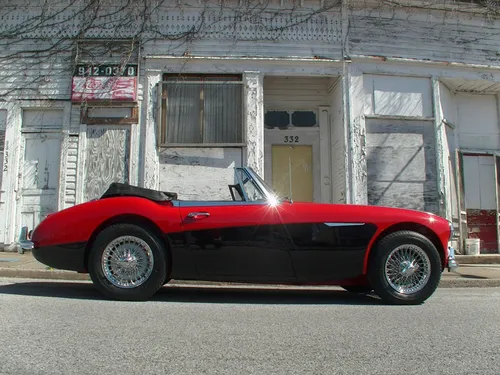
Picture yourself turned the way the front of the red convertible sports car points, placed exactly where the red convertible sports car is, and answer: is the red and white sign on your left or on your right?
on your left

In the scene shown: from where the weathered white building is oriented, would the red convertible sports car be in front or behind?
in front

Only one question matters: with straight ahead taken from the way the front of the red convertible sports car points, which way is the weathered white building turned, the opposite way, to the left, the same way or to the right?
to the right

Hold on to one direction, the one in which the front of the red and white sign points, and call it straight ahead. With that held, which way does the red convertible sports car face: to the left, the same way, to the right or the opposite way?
to the left

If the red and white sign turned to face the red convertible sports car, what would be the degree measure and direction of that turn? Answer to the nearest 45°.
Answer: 0° — it already faces it

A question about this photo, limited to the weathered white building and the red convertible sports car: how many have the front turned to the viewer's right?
1

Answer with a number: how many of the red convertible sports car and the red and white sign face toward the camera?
1

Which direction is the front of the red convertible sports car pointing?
to the viewer's right

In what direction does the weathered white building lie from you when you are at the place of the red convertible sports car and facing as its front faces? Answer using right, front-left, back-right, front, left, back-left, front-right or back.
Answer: left

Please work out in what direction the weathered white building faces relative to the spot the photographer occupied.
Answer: facing the viewer

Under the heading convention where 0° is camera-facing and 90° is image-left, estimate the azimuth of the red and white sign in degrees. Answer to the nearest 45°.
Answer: approximately 0°
